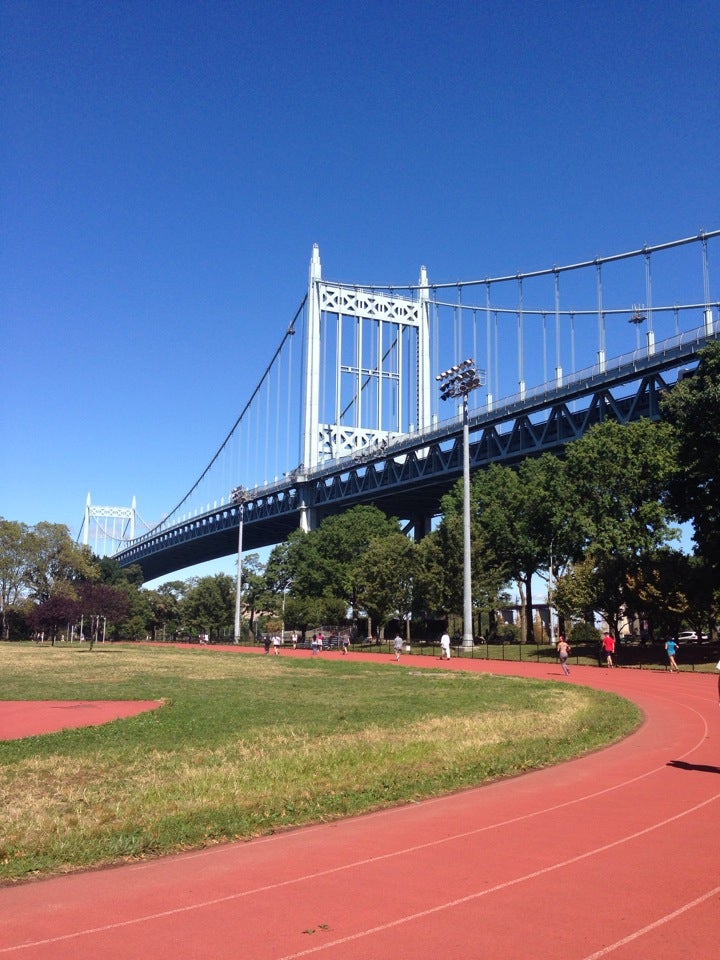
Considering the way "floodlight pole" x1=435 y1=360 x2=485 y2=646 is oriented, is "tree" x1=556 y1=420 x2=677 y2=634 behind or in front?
behind

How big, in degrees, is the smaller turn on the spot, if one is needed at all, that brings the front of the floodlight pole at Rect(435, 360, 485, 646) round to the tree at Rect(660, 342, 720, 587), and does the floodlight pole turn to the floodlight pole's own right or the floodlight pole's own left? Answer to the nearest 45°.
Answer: approximately 90° to the floodlight pole's own left

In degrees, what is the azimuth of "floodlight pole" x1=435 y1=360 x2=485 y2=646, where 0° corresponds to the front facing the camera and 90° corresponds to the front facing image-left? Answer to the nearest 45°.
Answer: approximately 45°
